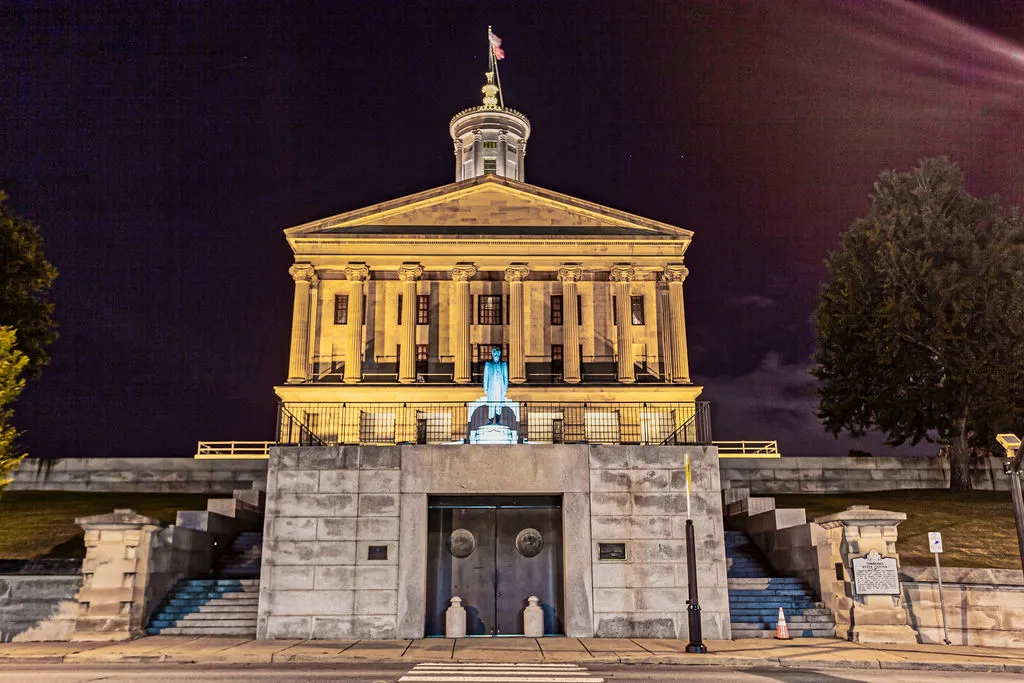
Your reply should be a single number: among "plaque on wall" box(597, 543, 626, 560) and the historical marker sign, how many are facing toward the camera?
2

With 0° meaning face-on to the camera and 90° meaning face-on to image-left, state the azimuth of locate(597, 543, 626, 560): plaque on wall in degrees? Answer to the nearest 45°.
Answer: approximately 0°

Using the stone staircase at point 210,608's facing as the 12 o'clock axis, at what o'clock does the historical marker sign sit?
The historical marker sign is roughly at 10 o'clock from the stone staircase.

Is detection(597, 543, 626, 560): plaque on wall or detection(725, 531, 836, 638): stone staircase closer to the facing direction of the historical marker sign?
the plaque on wall

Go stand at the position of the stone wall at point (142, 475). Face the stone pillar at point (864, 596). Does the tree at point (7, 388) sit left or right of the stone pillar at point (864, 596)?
right

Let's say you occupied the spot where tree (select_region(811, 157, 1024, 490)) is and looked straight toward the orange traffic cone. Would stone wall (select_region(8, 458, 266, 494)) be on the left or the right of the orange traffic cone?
right

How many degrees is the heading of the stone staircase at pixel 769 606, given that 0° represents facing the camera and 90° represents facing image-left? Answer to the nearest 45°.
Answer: approximately 0°

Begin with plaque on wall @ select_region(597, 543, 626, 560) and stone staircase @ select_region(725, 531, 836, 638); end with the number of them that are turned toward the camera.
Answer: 2
